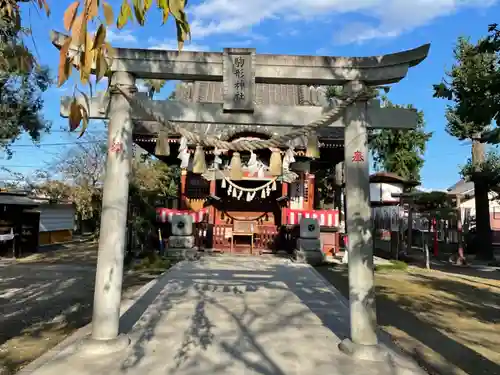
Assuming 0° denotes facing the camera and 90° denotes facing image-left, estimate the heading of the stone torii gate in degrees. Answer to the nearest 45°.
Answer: approximately 0°

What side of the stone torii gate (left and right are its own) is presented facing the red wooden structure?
back
